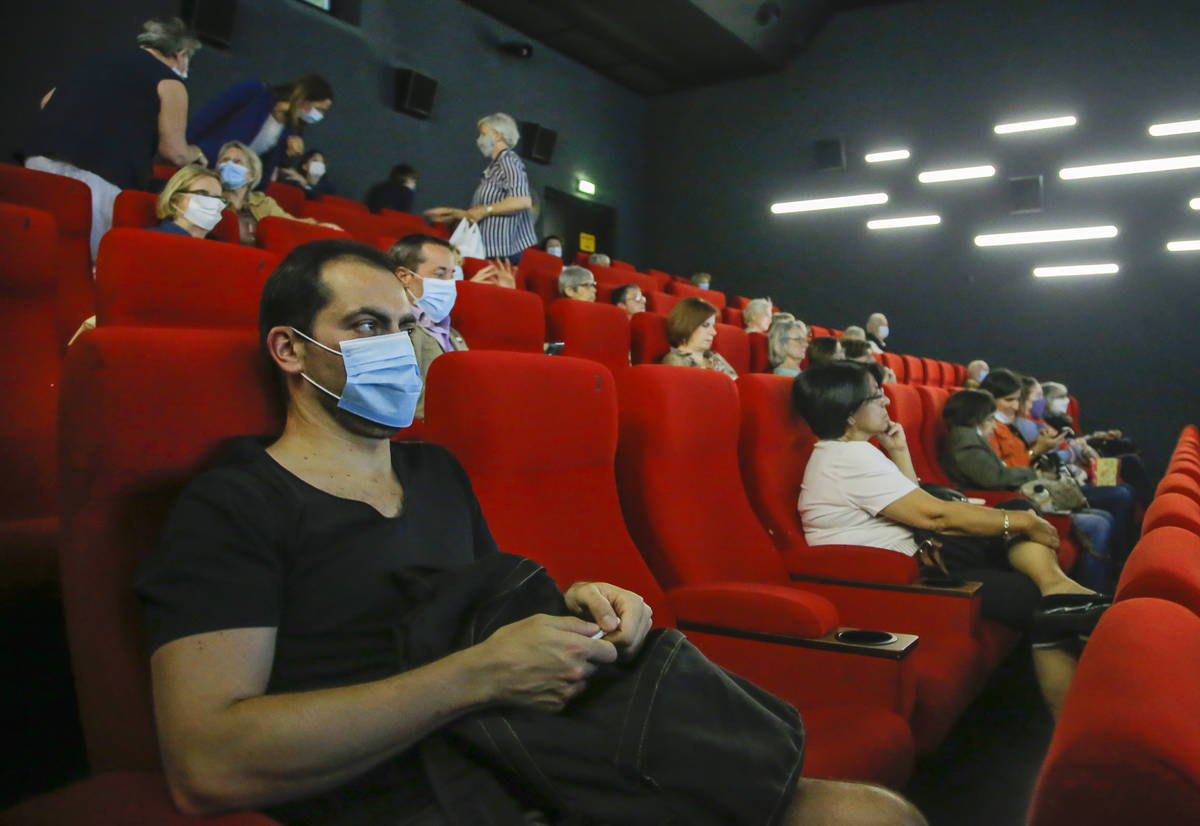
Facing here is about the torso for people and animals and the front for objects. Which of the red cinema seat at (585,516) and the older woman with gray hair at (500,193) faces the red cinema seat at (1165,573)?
the red cinema seat at (585,516)

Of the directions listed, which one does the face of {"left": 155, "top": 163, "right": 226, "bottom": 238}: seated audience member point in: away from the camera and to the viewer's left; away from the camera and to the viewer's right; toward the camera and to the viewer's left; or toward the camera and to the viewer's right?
toward the camera and to the viewer's right

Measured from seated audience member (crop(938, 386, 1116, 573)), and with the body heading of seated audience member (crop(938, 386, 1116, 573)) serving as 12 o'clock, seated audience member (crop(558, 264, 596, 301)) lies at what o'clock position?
seated audience member (crop(558, 264, 596, 301)) is roughly at 6 o'clock from seated audience member (crop(938, 386, 1116, 573)).

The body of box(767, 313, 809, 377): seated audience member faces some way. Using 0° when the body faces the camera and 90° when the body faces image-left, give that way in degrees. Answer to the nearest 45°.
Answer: approximately 270°

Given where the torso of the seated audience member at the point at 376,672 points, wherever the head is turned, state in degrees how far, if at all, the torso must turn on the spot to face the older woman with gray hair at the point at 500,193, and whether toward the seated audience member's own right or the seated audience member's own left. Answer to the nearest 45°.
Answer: approximately 135° to the seated audience member's own left

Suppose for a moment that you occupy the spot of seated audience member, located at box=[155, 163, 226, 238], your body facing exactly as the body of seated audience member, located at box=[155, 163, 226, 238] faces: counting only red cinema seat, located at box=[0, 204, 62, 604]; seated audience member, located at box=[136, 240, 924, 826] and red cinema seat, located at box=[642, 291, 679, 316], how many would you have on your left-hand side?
1

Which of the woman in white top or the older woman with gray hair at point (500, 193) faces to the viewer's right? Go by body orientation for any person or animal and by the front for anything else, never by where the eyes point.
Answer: the woman in white top

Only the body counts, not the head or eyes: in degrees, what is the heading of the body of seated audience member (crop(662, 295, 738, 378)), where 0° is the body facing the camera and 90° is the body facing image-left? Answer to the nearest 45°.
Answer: approximately 315°

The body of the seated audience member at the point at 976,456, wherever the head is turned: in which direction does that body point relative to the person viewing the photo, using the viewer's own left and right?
facing to the right of the viewer

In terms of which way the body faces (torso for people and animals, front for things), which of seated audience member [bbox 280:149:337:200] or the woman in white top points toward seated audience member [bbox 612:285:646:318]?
seated audience member [bbox 280:149:337:200]

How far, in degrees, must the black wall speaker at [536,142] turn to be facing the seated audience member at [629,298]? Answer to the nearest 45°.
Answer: approximately 45° to its right
